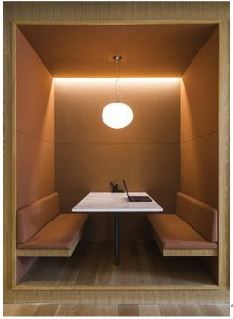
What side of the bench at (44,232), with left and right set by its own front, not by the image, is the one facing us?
right

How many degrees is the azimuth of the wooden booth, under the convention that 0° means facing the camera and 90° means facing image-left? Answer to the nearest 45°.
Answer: approximately 0°

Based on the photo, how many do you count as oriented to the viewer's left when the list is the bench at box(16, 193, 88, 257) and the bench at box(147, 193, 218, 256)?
1

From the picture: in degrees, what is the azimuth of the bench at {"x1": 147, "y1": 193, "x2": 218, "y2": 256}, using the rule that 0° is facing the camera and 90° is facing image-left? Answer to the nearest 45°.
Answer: approximately 90°

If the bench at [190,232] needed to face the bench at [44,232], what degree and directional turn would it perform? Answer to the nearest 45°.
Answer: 0° — it already faces it
